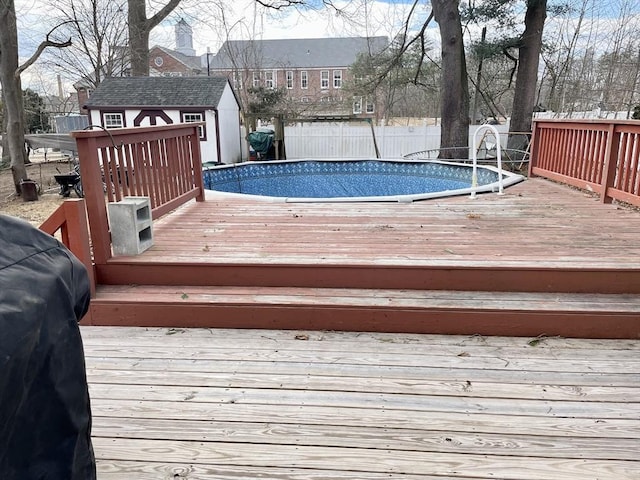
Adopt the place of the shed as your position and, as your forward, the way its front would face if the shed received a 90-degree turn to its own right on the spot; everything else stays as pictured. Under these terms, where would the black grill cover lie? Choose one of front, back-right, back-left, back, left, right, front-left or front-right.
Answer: left

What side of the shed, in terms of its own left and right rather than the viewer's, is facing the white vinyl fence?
left

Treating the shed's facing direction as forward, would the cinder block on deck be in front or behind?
in front

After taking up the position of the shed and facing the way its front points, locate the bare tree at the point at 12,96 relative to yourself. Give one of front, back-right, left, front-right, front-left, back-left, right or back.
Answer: front-right

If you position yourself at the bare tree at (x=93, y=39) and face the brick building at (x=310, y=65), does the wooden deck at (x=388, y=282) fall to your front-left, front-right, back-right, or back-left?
back-right

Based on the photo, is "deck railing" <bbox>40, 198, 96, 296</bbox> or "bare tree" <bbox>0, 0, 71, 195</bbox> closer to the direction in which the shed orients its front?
the deck railing

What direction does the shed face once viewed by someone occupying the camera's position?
facing the viewer

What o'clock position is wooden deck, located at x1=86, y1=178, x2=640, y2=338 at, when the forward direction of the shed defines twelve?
The wooden deck is roughly at 12 o'clock from the shed.

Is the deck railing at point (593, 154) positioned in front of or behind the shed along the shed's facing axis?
in front

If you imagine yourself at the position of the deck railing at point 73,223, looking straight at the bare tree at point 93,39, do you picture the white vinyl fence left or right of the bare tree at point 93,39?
right

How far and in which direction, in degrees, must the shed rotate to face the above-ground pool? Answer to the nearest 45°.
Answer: approximately 45° to its left

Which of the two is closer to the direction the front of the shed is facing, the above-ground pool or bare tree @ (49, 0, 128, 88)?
the above-ground pool

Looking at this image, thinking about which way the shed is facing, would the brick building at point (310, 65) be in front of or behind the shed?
behind

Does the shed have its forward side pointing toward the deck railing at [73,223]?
yes

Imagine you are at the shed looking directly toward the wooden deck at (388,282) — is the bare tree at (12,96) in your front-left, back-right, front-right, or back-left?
front-right
